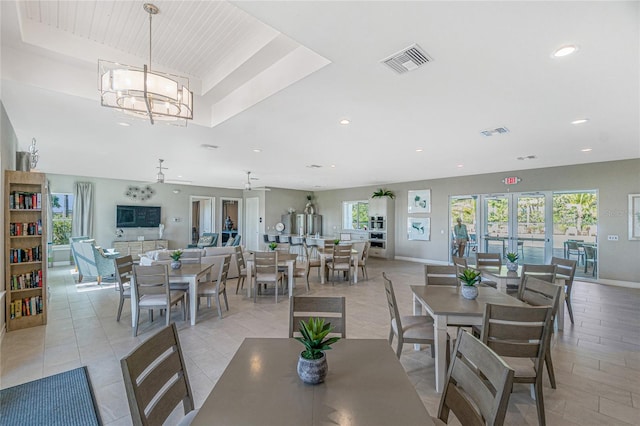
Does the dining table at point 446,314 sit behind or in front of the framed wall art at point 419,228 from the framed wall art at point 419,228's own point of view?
in front

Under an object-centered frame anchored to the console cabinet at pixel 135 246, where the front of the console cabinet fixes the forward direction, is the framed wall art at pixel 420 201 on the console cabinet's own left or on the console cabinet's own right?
on the console cabinet's own left

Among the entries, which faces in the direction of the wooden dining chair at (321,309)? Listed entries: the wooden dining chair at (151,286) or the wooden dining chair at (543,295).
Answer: the wooden dining chair at (543,295)

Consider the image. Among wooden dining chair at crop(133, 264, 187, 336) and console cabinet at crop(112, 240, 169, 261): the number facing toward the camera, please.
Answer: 1

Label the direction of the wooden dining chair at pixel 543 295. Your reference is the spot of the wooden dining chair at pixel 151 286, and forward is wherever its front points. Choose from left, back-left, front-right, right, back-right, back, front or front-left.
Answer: right

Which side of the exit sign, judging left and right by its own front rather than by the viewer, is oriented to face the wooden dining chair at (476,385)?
front

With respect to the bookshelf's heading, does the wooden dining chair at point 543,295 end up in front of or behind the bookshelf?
in front

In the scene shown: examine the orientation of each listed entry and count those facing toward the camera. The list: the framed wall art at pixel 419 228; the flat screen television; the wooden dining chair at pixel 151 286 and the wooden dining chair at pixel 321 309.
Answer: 3

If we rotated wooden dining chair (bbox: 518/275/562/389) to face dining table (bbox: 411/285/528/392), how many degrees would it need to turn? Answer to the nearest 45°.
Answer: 0° — it already faces it

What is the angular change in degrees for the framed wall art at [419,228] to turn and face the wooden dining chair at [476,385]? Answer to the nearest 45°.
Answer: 0° — it already faces it

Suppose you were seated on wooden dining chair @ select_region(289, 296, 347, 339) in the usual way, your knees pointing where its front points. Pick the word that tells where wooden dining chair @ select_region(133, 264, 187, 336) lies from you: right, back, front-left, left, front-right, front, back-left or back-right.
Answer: back-right

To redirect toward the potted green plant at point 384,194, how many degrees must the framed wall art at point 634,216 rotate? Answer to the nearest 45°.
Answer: approximately 90° to its right

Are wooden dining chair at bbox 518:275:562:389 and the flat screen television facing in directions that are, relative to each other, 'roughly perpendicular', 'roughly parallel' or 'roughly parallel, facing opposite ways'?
roughly perpendicular

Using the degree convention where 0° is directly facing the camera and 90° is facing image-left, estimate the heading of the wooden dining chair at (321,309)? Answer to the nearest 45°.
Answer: approximately 0°
